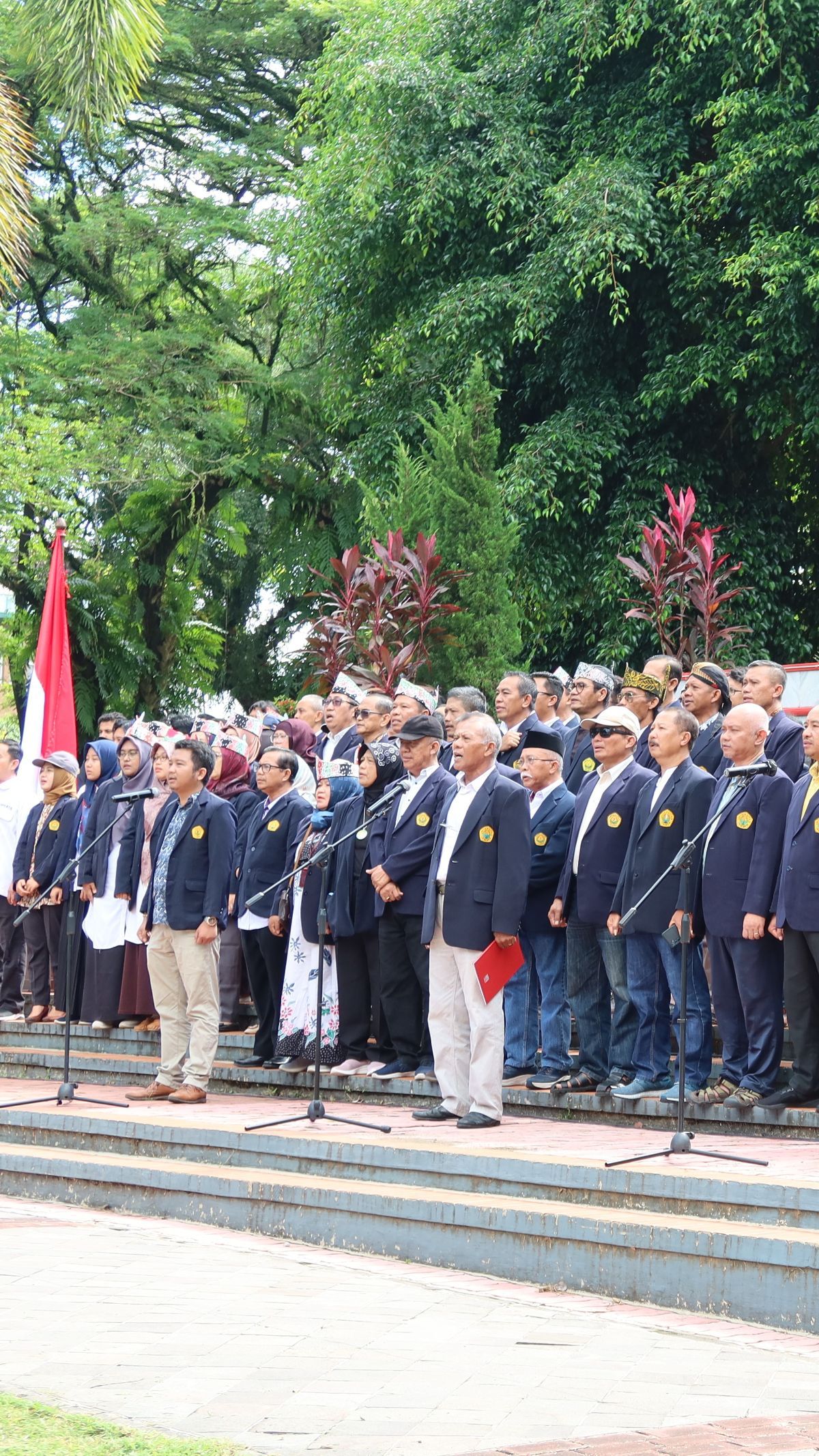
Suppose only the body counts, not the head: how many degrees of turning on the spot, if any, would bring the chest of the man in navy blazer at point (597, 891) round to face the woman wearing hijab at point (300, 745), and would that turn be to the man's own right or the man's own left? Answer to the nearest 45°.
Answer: approximately 90° to the man's own right

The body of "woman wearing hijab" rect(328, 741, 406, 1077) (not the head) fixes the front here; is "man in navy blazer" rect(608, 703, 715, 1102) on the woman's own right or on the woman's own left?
on the woman's own left

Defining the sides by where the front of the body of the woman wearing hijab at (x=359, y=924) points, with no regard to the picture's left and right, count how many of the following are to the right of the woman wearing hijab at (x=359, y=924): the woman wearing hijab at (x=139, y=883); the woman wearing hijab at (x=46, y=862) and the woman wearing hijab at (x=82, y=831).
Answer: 3

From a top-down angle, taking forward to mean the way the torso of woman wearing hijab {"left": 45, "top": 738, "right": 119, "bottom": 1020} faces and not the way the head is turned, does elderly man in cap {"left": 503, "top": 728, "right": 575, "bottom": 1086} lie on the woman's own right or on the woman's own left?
on the woman's own left

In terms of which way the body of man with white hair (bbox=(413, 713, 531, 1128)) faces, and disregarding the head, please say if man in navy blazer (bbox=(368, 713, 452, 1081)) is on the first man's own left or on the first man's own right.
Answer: on the first man's own right

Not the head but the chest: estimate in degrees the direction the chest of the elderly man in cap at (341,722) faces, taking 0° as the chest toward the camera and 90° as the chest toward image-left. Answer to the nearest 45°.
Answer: approximately 45°
